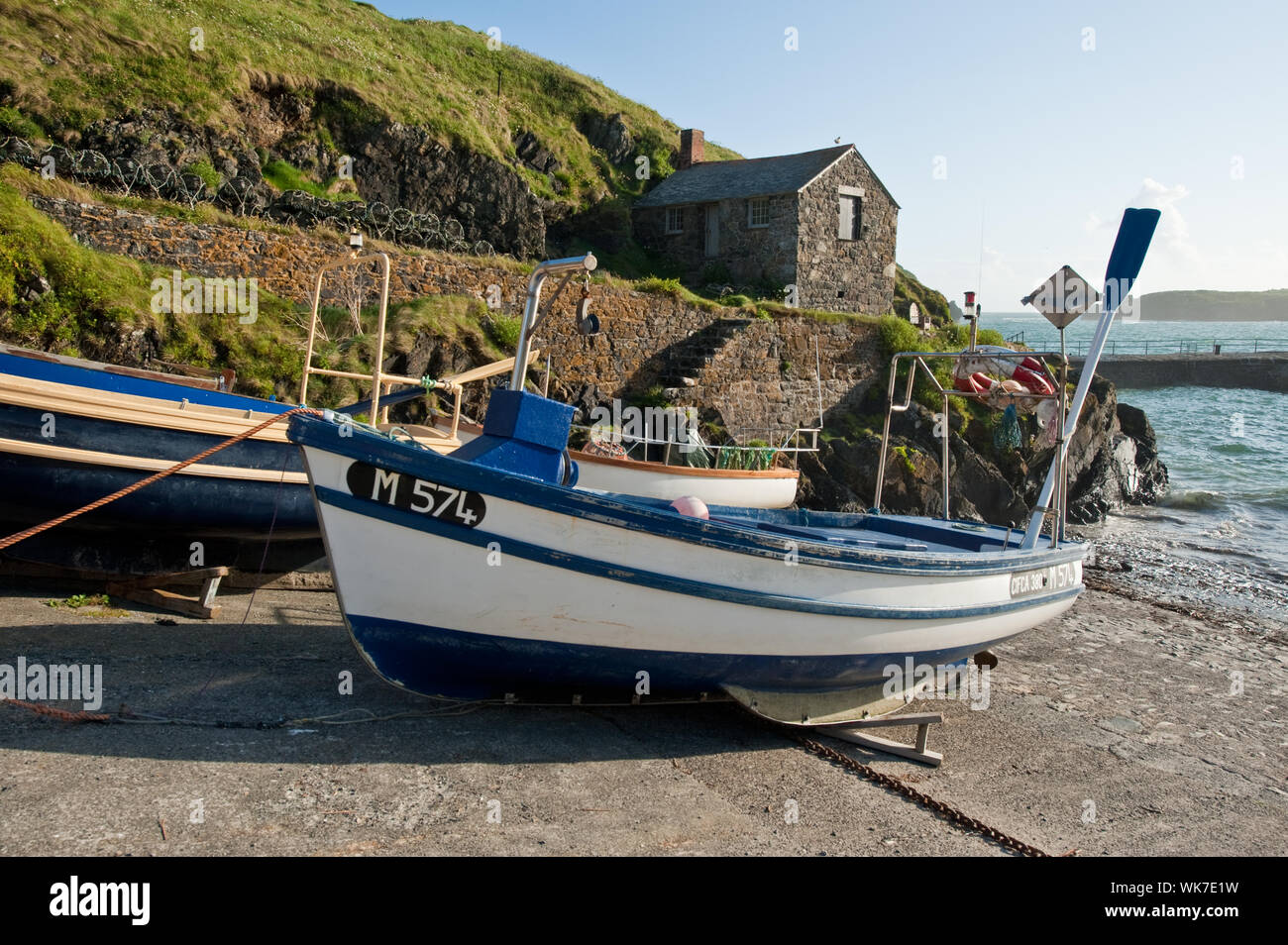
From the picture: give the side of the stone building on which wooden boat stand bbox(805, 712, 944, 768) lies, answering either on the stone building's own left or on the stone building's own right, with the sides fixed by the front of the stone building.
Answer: on the stone building's own left

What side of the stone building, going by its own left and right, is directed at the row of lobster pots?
front

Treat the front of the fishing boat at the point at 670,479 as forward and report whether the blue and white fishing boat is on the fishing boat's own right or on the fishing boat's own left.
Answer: on the fishing boat's own left

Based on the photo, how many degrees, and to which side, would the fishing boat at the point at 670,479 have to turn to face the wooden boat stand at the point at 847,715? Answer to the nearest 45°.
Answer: approximately 90° to its left

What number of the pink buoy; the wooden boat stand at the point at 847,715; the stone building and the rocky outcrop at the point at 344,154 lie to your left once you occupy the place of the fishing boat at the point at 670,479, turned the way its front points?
2

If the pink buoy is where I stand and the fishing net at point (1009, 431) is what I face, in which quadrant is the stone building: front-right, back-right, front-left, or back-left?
front-left

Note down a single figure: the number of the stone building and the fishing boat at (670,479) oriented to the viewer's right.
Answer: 0

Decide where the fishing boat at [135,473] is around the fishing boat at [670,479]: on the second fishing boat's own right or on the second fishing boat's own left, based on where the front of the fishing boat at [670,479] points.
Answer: on the second fishing boat's own left

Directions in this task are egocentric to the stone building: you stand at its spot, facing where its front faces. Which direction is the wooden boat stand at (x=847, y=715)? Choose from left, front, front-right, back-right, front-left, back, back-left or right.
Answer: front-left

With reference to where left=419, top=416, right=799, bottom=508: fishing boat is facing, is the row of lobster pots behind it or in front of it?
in front

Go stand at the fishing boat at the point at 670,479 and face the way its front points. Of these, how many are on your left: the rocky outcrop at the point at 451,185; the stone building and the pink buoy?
1

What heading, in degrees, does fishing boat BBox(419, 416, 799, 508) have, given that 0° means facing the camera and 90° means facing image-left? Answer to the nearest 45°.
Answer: approximately 90°

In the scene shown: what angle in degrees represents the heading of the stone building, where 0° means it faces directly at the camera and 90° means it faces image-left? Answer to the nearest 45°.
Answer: approximately 45°
